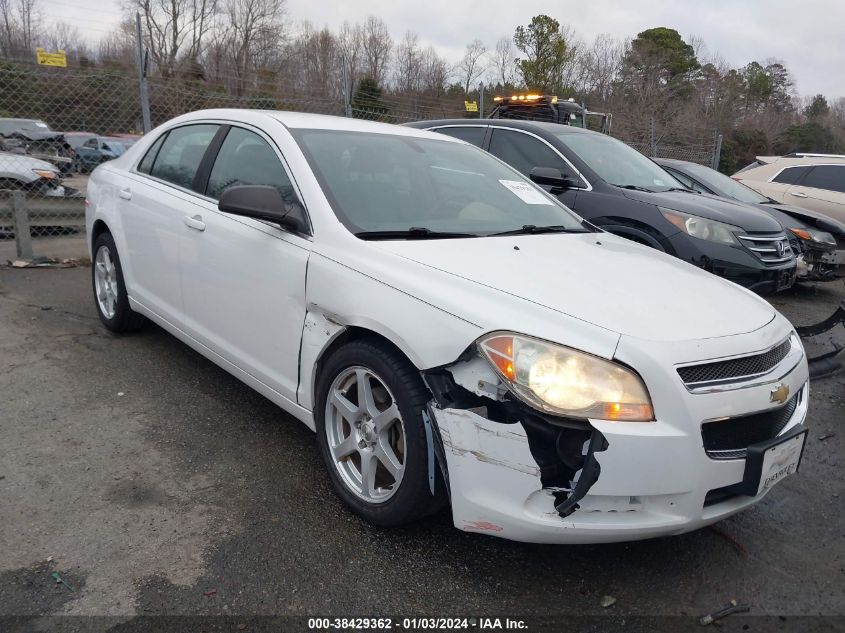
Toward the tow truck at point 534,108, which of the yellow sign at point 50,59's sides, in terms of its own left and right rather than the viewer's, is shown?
left

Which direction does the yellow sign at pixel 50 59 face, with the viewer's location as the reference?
facing the viewer

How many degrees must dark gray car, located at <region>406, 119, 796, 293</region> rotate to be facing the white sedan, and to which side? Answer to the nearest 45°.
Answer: approximately 45° to its right

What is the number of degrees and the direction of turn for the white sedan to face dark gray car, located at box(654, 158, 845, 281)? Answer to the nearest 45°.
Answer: approximately 90° to its left

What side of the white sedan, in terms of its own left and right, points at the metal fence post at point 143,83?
back

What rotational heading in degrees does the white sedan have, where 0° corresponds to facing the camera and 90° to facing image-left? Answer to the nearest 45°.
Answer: approximately 315°

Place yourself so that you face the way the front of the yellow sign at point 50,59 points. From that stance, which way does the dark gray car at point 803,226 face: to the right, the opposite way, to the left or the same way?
the same way

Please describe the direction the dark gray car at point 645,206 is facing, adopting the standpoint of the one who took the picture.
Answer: facing the viewer and to the right of the viewer

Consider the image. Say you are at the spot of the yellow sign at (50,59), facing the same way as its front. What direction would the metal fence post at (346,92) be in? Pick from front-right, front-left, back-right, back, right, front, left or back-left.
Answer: left

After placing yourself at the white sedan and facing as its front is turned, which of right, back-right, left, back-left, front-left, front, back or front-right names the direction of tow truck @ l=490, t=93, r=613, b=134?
back-left
